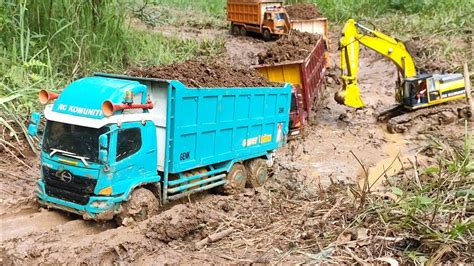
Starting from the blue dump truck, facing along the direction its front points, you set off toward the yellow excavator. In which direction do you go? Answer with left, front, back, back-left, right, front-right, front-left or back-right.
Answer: back

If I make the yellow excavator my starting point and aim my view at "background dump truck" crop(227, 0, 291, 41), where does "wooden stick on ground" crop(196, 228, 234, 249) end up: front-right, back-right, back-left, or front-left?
back-left

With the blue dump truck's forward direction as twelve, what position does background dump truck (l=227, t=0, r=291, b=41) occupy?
The background dump truck is roughly at 5 o'clock from the blue dump truck.

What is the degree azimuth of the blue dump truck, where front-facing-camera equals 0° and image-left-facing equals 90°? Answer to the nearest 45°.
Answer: approximately 45°

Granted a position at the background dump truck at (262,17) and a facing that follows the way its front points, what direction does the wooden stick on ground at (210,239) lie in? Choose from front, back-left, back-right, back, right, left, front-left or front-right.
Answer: front-right
